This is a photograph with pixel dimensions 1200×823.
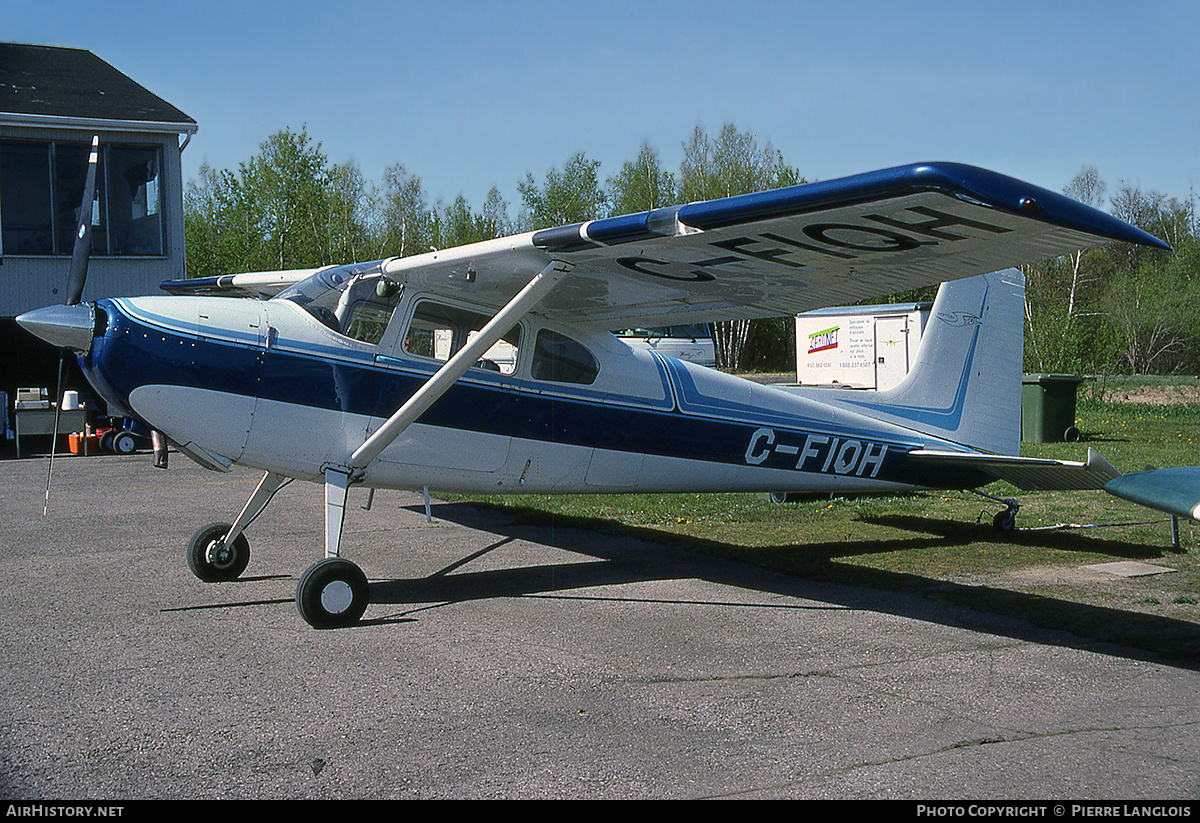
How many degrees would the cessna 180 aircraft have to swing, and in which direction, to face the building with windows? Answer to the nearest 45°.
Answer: approximately 90° to its right

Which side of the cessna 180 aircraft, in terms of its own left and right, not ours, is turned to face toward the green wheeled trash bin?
back

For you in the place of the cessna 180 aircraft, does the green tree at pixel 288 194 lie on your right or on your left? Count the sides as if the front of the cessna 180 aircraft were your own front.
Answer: on your right

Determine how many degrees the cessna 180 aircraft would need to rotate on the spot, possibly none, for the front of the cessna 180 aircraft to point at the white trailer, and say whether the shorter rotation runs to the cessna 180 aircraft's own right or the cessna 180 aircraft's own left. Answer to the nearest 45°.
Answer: approximately 135° to the cessna 180 aircraft's own right

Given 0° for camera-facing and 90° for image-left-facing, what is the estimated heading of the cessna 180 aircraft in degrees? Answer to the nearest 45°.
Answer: approximately 45°
